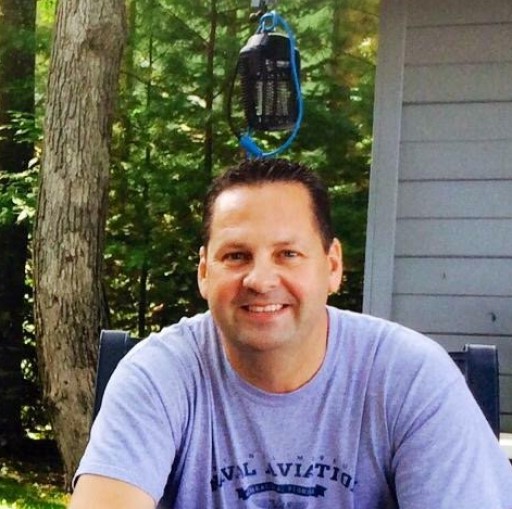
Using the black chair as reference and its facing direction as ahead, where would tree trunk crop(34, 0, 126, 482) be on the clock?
The tree trunk is roughly at 5 o'clock from the black chair.

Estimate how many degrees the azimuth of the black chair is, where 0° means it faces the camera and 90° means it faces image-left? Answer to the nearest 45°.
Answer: approximately 0°
